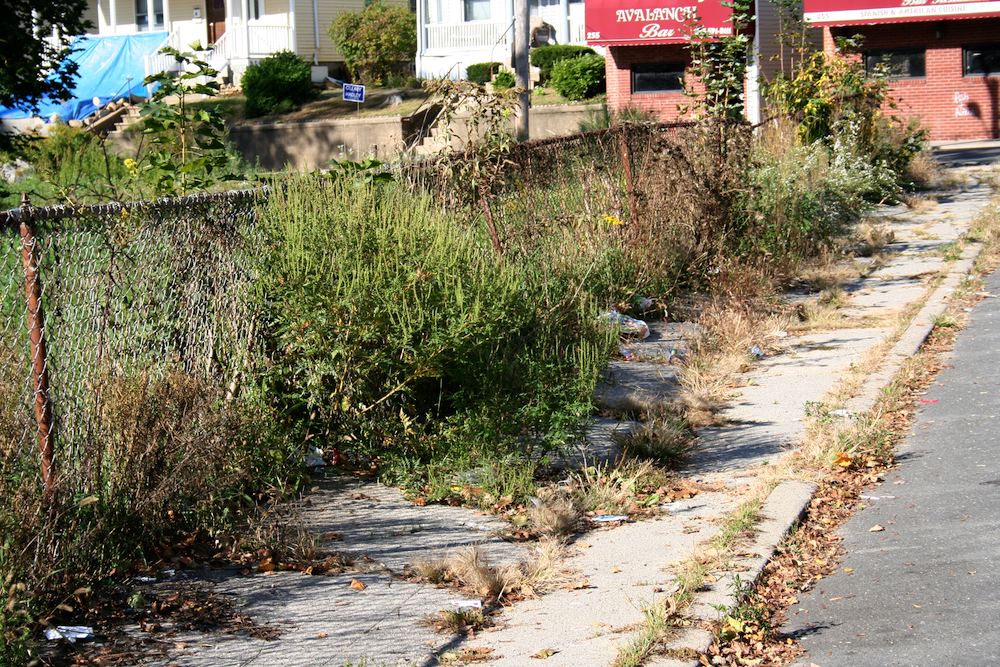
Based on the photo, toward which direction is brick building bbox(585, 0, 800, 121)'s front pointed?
toward the camera

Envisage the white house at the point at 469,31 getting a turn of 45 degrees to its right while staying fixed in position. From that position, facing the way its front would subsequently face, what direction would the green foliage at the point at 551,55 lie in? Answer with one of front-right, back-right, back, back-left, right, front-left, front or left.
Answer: left

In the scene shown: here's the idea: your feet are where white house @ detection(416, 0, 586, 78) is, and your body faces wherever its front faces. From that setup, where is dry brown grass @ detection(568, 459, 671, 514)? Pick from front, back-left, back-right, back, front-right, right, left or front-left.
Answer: front

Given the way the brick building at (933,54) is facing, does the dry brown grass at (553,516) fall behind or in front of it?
in front

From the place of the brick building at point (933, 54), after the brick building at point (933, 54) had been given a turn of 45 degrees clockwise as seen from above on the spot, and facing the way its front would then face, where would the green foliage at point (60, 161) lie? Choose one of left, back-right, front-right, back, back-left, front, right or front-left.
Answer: front

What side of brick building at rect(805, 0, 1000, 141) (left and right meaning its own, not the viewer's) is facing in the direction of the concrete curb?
front

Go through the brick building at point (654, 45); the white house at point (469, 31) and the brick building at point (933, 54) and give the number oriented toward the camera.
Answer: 3

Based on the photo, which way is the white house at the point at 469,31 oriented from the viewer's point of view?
toward the camera

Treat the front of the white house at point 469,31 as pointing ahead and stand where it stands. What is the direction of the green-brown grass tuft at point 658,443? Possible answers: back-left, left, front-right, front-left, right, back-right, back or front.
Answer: front

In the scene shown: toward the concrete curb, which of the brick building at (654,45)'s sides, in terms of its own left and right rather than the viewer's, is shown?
front

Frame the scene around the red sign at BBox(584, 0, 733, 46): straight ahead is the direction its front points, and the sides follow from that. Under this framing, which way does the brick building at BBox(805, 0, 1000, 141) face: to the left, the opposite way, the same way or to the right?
the same way

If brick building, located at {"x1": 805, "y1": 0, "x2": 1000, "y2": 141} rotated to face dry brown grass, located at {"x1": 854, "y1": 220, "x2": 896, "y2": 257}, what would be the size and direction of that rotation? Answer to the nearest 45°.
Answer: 0° — it already faces it

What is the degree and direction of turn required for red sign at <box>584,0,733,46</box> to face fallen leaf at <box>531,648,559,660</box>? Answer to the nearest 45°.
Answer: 0° — it already faces it

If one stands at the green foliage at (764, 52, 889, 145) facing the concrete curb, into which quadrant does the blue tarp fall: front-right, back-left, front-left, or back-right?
back-right
